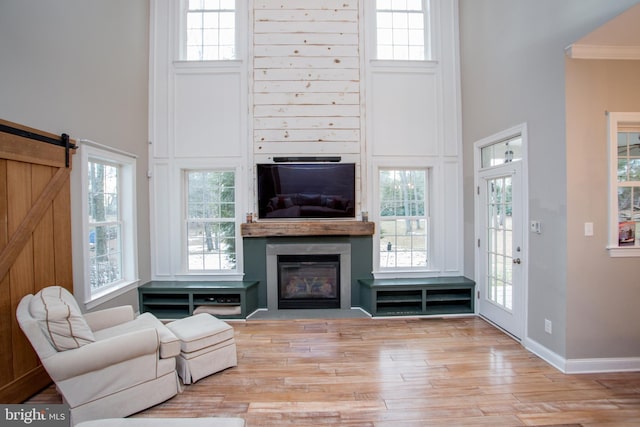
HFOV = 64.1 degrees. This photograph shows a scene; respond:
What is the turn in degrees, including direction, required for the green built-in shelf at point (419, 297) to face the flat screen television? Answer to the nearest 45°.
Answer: approximately 90° to its right

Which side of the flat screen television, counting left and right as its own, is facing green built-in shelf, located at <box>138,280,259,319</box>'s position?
right

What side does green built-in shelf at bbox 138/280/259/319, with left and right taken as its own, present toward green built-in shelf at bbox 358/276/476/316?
left

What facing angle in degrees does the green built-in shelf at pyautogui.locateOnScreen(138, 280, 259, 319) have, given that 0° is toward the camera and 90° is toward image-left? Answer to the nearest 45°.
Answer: approximately 0°

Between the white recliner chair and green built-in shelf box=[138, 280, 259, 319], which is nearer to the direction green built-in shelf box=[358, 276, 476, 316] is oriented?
the white recliner chair
